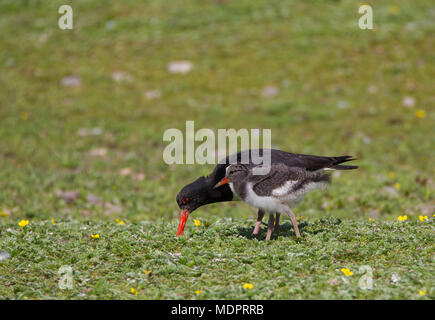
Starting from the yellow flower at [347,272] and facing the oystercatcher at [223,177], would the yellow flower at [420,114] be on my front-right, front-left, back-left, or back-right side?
front-right

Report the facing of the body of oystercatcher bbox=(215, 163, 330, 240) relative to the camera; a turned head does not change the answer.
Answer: to the viewer's left

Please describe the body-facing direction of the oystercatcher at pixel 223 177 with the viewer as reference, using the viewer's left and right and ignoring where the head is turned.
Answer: facing to the left of the viewer

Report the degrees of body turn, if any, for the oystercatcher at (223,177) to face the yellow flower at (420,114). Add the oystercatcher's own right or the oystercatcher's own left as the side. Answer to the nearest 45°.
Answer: approximately 135° to the oystercatcher's own right

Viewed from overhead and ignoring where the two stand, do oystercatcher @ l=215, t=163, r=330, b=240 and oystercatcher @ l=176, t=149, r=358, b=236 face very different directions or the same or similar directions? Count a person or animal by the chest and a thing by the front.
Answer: same or similar directions

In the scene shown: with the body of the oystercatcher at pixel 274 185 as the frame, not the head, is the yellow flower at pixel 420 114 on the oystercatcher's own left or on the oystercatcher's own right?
on the oystercatcher's own right

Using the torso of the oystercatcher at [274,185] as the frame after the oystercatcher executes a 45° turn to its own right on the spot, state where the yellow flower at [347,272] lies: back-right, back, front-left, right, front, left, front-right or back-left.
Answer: back
